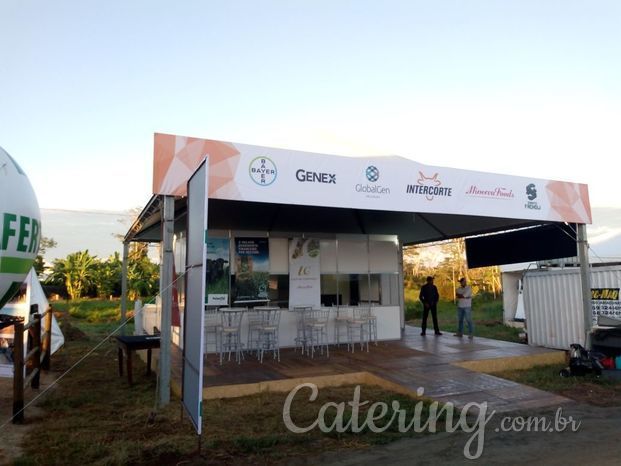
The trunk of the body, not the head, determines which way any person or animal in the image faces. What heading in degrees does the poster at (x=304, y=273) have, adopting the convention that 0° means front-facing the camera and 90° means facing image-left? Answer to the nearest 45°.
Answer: approximately 0°

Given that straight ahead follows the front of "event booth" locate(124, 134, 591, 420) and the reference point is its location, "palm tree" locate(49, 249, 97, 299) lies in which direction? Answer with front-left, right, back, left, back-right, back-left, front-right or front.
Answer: back

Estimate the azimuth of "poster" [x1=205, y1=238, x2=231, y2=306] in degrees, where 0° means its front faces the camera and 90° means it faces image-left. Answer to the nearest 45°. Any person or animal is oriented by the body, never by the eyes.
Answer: approximately 0°

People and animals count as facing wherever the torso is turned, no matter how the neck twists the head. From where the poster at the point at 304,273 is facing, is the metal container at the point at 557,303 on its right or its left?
on its left

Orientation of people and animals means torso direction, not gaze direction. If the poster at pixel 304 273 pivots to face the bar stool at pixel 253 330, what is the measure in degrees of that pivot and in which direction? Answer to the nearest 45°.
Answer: approximately 45° to its right

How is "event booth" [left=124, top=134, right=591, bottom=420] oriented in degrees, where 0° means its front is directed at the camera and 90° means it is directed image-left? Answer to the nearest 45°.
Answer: approximately 315°

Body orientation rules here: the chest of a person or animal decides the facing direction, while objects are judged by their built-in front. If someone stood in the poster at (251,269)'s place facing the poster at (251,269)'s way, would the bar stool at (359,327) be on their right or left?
on their left

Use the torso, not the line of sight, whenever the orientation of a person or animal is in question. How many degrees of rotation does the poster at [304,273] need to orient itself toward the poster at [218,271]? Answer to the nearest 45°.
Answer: approximately 90° to its right
